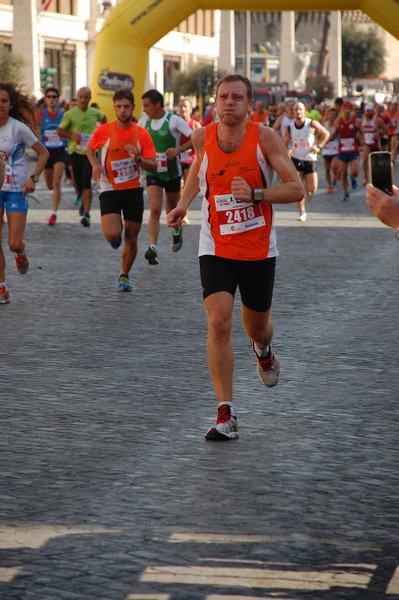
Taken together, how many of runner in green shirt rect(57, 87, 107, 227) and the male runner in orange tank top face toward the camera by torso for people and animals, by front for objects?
2

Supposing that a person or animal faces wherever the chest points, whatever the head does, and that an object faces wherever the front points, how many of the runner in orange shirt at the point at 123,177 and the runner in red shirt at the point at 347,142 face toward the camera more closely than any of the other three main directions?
2

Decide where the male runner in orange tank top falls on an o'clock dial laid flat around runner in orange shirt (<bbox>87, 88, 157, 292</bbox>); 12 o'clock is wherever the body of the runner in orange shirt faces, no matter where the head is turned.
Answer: The male runner in orange tank top is roughly at 12 o'clock from the runner in orange shirt.

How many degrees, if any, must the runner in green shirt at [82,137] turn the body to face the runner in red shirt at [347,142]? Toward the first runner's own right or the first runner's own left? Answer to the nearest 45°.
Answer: approximately 135° to the first runner's own left

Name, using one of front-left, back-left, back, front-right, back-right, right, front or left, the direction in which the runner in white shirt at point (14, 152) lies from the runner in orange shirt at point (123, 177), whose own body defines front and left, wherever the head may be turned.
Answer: front-right

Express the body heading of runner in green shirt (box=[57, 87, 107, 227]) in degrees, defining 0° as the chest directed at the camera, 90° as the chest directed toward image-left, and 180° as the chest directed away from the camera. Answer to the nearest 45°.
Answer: approximately 0°

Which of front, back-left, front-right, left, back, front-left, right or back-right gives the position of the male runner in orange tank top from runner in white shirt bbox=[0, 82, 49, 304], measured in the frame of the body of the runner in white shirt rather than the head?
front-left

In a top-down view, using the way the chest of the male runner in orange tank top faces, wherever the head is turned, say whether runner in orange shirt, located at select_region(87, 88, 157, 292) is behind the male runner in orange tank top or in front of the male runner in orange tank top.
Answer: behind

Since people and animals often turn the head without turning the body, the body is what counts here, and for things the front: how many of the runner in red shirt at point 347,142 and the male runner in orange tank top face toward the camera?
2
